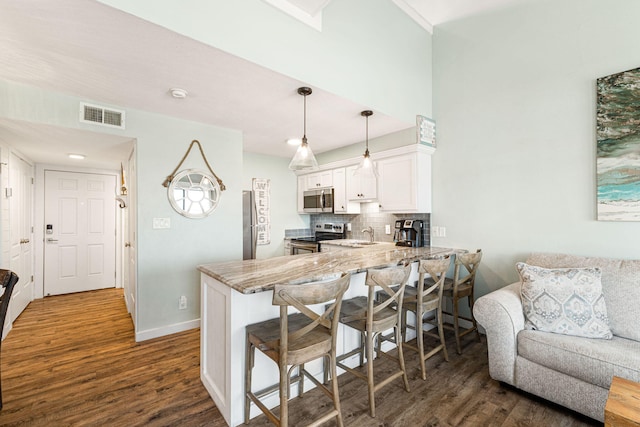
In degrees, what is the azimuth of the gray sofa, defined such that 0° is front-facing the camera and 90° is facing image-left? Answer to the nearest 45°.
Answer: approximately 45°

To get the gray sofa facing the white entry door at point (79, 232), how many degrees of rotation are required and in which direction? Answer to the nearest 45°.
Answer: approximately 45° to its right

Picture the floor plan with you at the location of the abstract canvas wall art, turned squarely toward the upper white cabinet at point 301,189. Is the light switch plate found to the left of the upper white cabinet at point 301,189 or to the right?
left

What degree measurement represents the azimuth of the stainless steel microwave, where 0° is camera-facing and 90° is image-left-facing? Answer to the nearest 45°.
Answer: approximately 45°

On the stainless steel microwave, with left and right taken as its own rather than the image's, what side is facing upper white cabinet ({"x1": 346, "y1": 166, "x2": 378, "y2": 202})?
left

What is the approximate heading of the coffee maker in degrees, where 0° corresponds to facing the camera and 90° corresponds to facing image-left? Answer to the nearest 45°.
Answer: approximately 45°

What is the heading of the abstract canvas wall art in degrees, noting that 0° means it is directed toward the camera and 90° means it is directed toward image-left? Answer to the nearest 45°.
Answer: approximately 45°

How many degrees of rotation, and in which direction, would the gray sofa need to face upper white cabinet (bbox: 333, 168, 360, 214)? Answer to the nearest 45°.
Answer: approximately 45° to its right

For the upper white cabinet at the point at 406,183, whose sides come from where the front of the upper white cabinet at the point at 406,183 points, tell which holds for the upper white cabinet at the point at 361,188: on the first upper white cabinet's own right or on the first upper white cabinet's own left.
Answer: on the first upper white cabinet's own right

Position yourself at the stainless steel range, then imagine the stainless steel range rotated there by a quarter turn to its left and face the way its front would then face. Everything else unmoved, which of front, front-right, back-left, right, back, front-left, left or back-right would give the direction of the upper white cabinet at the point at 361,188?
front

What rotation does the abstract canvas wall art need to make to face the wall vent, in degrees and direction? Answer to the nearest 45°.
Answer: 0° — it already faces it
